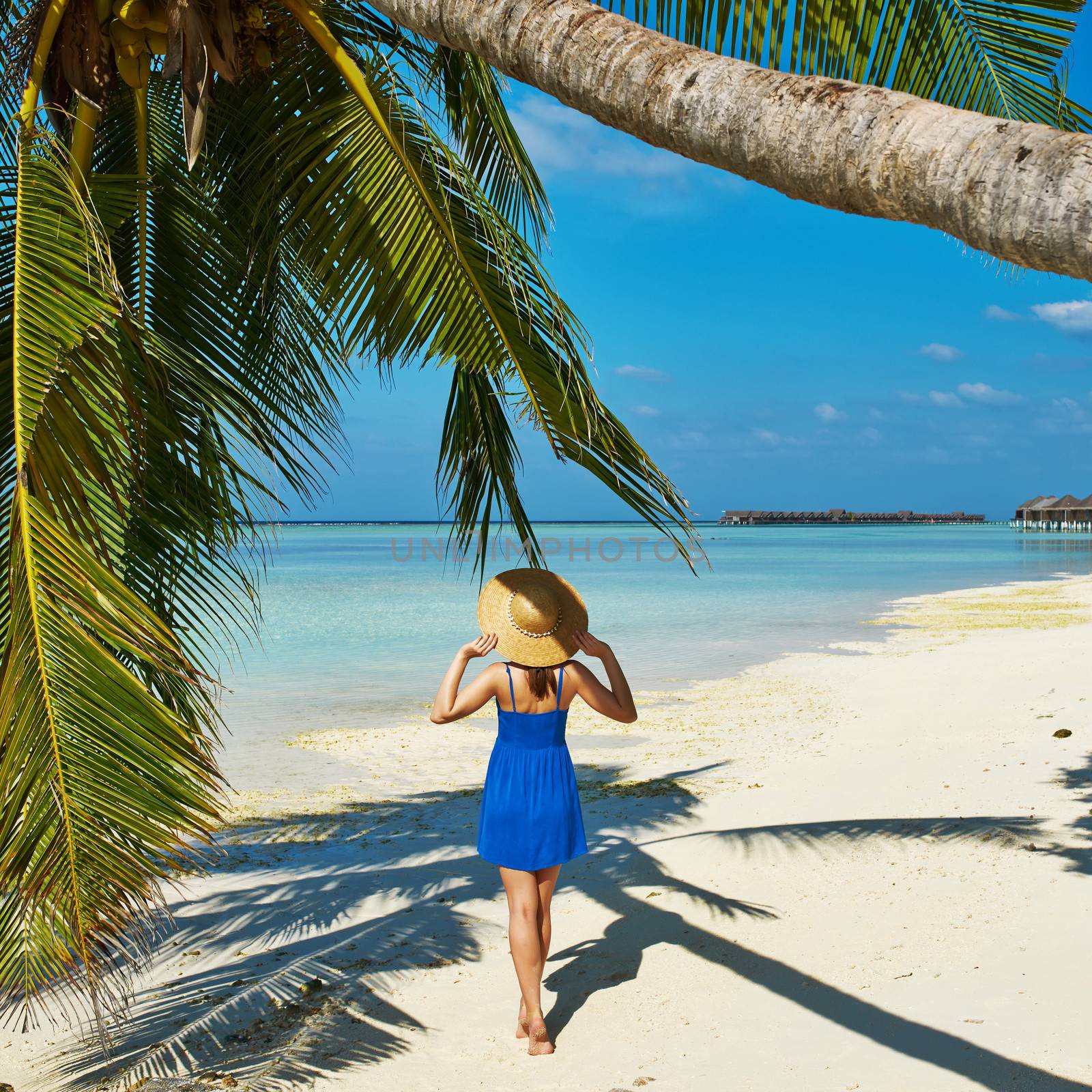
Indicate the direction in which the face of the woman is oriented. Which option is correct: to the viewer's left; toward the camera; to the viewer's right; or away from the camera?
away from the camera

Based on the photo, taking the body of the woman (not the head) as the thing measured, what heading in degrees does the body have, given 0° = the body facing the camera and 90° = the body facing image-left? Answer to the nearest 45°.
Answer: approximately 180°
